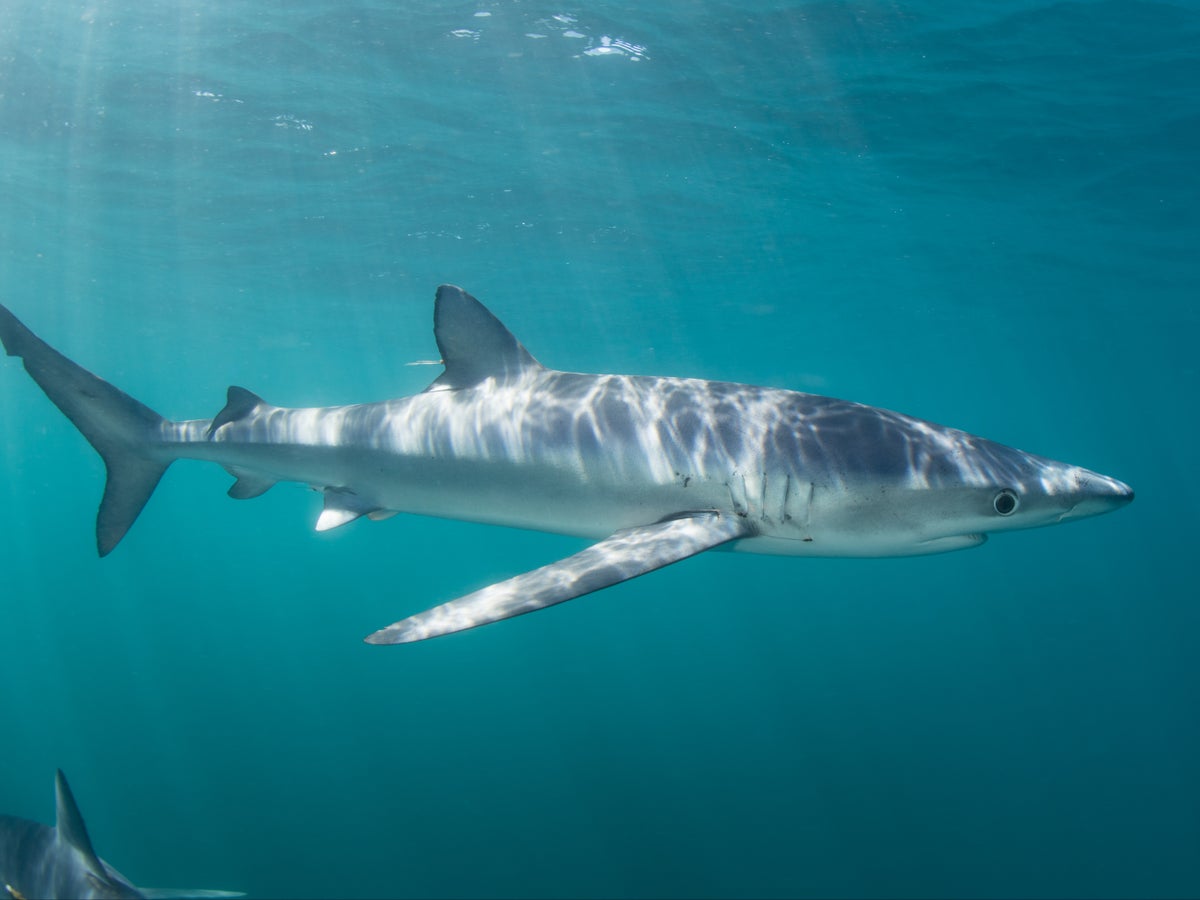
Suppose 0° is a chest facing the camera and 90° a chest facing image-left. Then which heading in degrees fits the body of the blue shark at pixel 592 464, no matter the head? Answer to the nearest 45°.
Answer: approximately 270°

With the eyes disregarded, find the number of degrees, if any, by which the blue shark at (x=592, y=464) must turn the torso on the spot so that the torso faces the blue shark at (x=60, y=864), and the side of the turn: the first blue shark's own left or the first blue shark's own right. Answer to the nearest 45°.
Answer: approximately 135° to the first blue shark's own right
